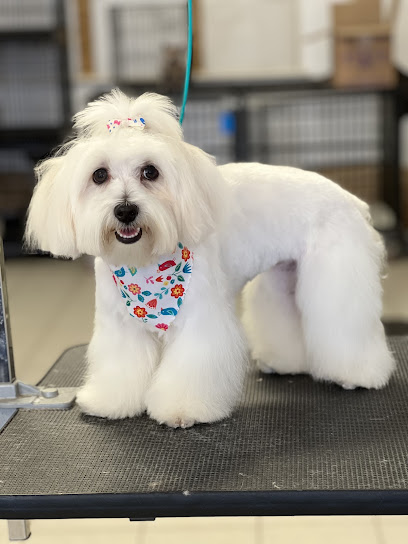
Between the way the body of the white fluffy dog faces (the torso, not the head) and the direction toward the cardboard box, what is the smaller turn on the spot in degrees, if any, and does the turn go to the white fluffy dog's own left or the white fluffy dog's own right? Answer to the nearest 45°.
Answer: approximately 135° to the white fluffy dog's own right
